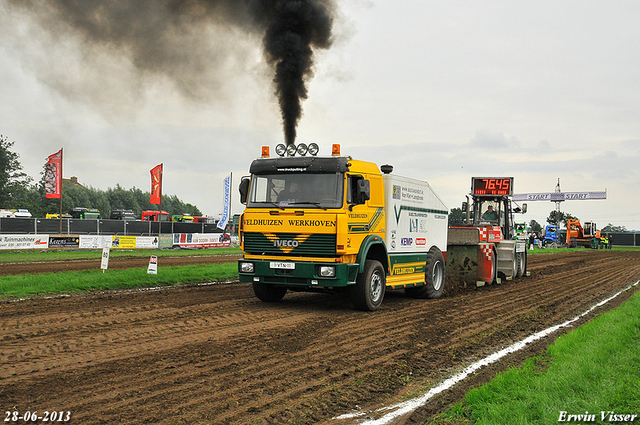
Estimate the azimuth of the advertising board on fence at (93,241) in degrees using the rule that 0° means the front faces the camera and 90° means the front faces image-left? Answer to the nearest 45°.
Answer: approximately 0°

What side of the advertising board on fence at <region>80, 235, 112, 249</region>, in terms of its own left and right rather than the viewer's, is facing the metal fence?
back

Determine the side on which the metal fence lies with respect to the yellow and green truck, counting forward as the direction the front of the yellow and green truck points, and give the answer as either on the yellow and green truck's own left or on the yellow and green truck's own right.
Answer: on the yellow and green truck's own right

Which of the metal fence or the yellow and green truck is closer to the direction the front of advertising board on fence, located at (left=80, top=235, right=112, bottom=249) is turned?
the yellow and green truck
